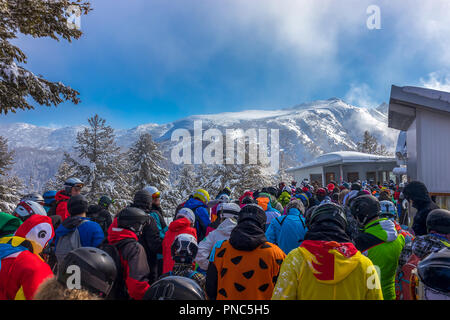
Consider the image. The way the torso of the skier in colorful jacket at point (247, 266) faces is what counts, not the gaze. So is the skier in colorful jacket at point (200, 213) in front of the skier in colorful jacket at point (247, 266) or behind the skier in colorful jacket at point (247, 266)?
in front

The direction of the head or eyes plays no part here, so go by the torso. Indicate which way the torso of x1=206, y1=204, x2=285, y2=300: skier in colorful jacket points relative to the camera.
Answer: away from the camera

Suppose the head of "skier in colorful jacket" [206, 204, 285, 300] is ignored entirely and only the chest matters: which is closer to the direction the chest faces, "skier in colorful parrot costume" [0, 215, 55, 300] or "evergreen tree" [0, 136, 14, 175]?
the evergreen tree

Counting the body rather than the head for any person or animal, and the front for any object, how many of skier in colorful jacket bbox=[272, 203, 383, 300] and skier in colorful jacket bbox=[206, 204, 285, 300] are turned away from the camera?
2

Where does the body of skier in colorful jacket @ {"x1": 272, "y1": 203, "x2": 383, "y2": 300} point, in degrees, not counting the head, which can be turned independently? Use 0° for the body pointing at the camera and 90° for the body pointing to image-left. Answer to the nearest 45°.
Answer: approximately 180°

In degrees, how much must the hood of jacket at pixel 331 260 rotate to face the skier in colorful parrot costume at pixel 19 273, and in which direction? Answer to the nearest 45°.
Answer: approximately 90° to its left

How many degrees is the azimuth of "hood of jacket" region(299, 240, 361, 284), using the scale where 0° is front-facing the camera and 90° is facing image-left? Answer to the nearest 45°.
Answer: approximately 180°

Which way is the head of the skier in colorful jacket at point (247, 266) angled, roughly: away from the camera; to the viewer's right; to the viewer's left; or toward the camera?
away from the camera

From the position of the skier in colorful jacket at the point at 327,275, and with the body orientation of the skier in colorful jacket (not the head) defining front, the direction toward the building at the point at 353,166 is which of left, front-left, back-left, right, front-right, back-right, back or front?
front

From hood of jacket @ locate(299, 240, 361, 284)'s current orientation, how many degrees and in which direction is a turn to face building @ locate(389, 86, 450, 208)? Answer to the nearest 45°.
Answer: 0° — it already faces it

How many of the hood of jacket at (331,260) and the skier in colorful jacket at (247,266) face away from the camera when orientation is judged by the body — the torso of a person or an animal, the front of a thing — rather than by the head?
2
